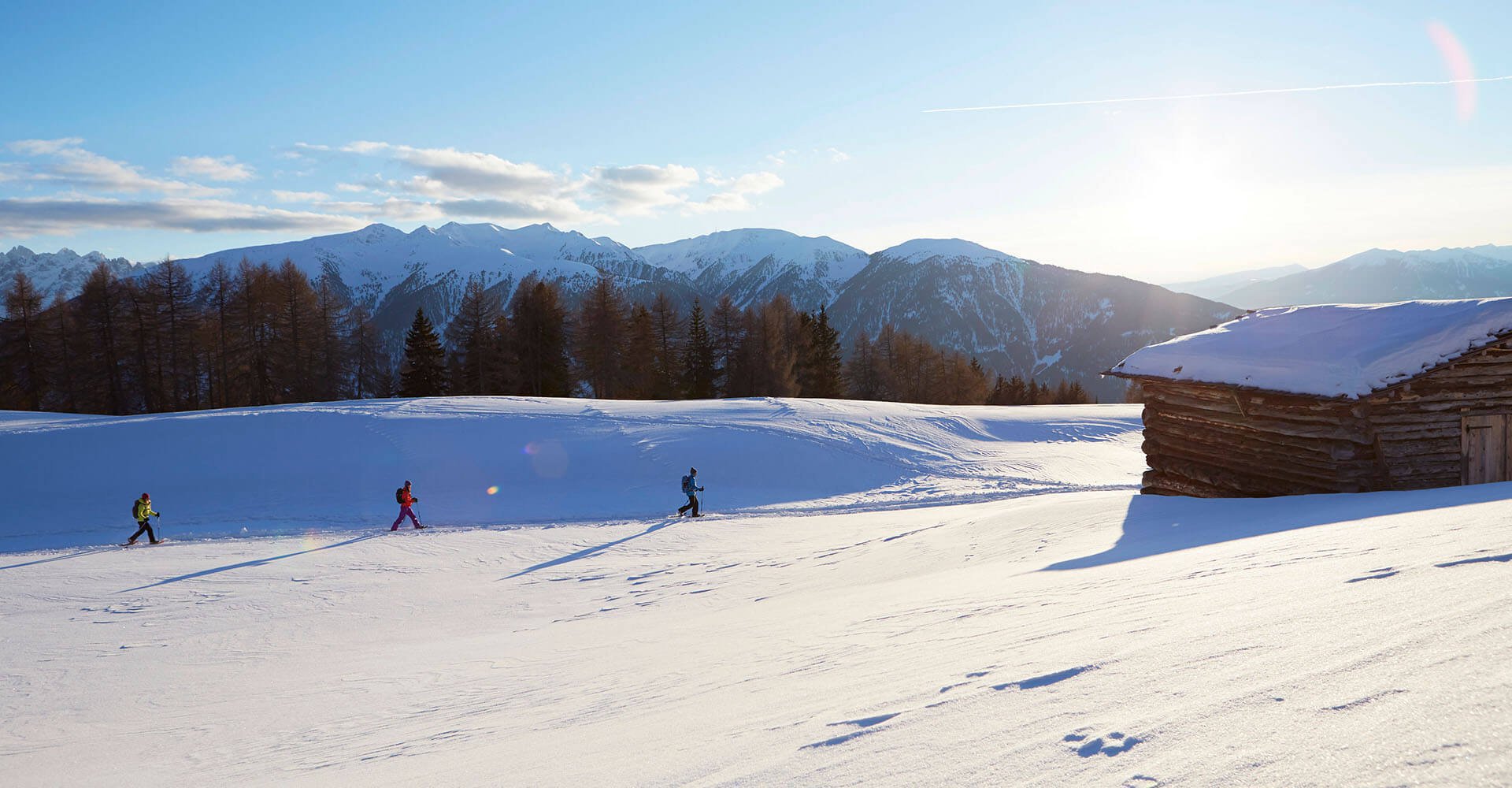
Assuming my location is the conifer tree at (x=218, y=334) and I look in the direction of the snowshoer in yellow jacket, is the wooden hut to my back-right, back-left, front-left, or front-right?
front-left

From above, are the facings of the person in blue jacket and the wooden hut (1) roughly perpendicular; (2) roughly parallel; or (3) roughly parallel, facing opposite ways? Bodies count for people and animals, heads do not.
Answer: roughly perpendicular

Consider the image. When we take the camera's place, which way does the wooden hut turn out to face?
facing the viewer and to the right of the viewer

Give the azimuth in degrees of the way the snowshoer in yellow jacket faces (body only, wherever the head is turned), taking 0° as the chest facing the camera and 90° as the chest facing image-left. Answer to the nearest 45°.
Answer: approximately 270°

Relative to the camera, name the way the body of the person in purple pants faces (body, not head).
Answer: to the viewer's right

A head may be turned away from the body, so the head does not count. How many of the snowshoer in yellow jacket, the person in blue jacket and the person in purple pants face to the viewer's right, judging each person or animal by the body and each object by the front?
3

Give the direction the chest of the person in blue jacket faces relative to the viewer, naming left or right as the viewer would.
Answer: facing to the right of the viewer

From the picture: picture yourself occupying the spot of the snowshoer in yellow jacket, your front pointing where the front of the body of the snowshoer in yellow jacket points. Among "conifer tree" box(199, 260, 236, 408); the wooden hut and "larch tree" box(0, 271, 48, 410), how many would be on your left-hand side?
2

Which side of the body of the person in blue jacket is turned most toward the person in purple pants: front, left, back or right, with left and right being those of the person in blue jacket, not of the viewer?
back
